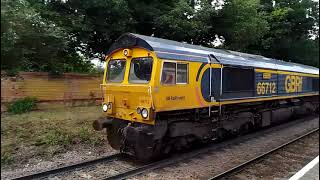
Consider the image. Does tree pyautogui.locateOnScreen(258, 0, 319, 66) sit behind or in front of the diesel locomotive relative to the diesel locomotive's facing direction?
behind

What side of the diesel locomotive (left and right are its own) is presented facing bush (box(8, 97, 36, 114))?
right

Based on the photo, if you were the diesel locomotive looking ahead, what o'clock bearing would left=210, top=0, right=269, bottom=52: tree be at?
The tree is roughly at 5 o'clock from the diesel locomotive.

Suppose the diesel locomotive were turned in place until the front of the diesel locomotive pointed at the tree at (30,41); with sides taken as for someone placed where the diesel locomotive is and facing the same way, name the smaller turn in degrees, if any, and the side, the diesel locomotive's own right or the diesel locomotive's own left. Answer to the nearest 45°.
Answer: approximately 45° to the diesel locomotive's own right

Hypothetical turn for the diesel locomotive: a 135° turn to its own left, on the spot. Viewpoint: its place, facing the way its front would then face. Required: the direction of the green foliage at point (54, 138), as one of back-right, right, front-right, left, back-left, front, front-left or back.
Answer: back

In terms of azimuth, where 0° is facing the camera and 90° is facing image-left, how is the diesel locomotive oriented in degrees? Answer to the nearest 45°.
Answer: approximately 45°
